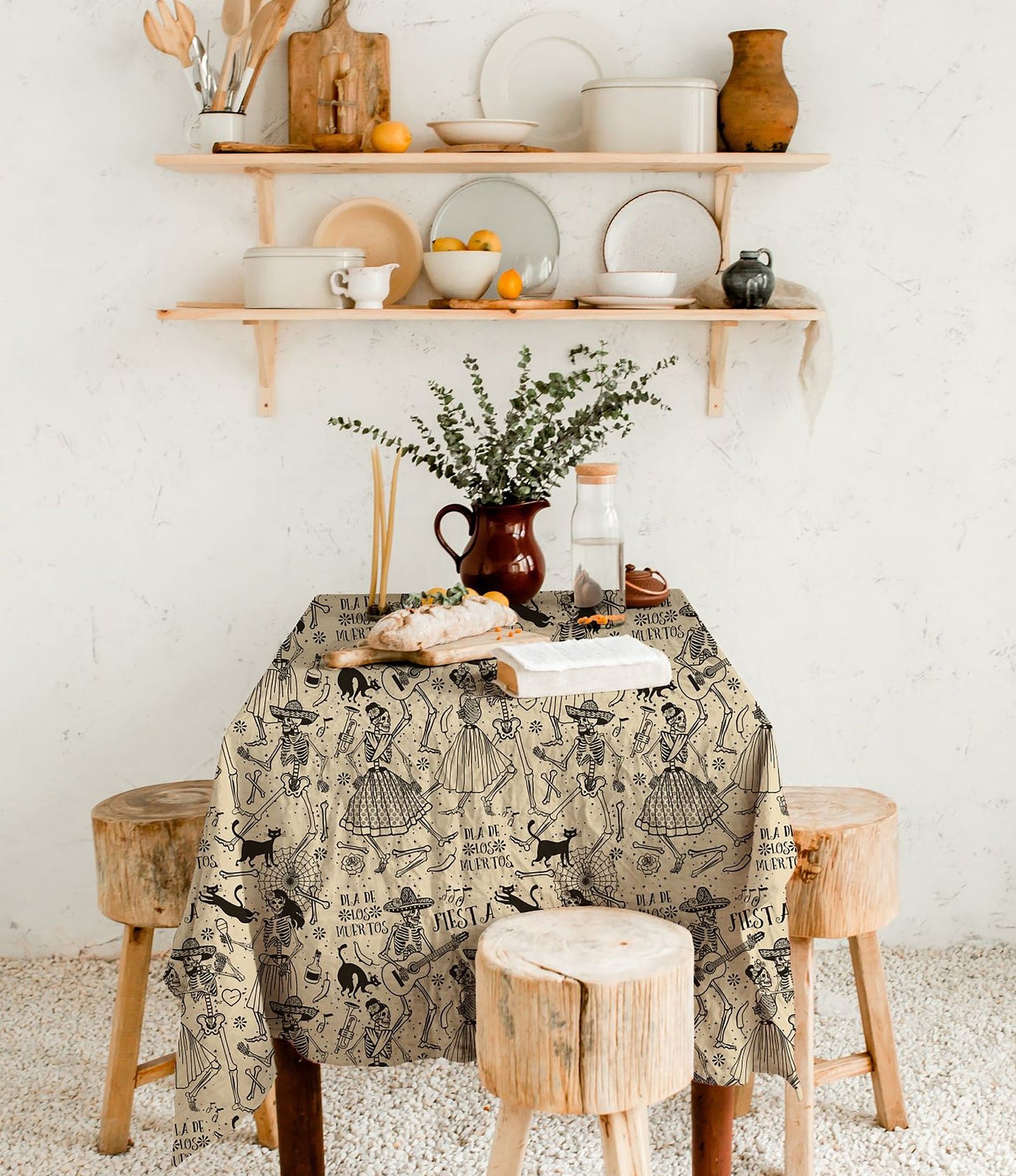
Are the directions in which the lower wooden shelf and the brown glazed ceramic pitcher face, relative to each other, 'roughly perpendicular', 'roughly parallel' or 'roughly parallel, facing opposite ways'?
roughly perpendicular

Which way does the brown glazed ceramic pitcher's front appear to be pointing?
to the viewer's right
